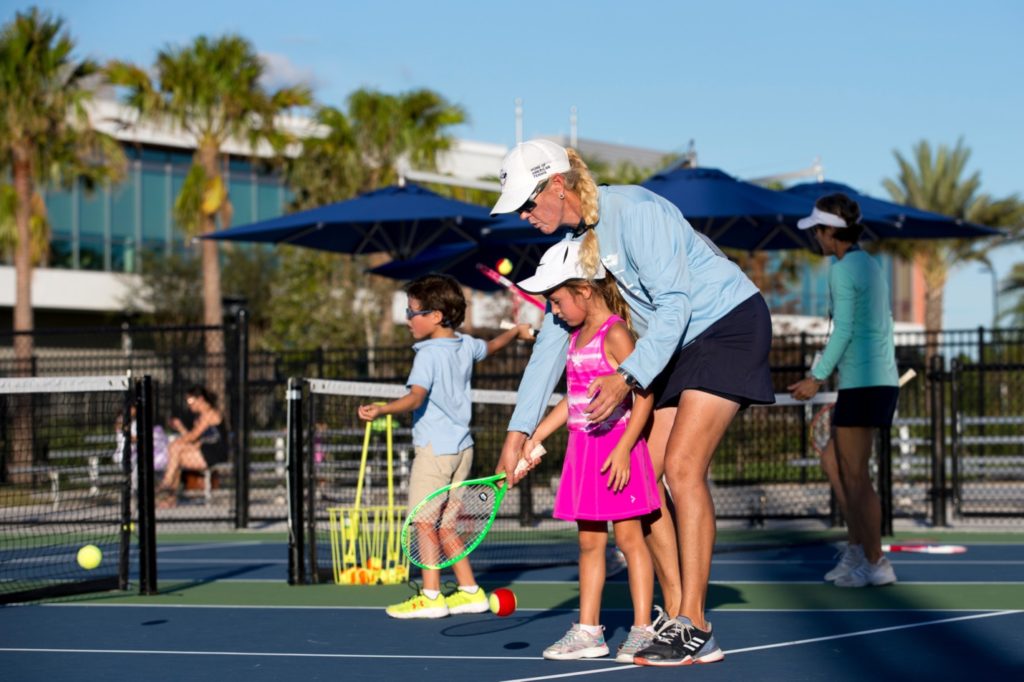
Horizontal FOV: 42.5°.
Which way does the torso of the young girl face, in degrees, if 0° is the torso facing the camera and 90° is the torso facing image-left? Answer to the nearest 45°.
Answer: approximately 45°

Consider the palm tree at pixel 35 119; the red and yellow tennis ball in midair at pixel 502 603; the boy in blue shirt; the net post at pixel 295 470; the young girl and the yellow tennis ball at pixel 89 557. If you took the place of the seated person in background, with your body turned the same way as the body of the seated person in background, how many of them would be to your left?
5

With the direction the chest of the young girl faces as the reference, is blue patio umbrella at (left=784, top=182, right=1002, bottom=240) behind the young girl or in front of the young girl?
behind

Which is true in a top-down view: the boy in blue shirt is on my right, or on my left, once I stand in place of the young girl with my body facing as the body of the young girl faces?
on my right

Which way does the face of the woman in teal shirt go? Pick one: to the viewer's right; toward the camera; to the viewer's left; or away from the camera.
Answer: to the viewer's left

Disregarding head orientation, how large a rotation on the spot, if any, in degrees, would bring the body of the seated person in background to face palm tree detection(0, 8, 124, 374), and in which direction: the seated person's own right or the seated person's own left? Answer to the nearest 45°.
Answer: approximately 90° to the seated person's own right

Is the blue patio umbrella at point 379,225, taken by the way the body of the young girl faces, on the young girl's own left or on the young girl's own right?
on the young girl's own right

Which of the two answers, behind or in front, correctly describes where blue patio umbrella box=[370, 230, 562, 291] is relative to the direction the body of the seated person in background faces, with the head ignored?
behind

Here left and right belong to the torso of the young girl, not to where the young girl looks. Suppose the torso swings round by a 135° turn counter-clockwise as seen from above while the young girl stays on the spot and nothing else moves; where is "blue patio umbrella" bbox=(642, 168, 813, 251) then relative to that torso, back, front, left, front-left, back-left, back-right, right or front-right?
left

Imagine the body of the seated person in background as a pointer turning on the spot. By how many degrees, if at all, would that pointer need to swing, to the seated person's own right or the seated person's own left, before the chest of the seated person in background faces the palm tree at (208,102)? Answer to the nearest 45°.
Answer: approximately 90° to the seated person's own right
